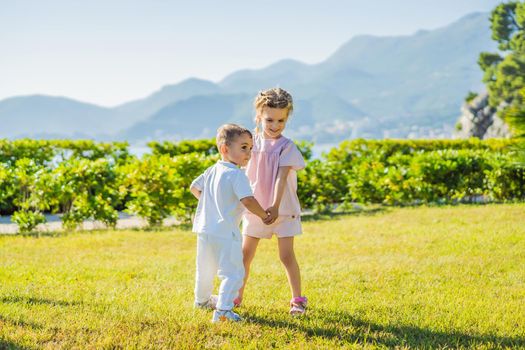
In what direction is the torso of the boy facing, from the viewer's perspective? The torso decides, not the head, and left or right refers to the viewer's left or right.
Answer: facing away from the viewer and to the right of the viewer

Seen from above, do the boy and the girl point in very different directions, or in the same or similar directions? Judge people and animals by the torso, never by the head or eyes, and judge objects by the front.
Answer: very different directions

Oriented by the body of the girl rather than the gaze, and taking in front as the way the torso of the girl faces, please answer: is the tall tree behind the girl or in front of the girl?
behind

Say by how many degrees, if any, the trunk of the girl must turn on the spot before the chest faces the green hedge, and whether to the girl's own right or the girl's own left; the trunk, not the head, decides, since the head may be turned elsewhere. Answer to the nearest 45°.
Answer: approximately 135° to the girl's own right

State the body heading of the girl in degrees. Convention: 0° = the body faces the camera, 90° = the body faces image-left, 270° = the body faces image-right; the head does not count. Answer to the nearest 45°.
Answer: approximately 45°

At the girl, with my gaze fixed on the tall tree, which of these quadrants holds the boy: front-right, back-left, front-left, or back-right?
back-left
